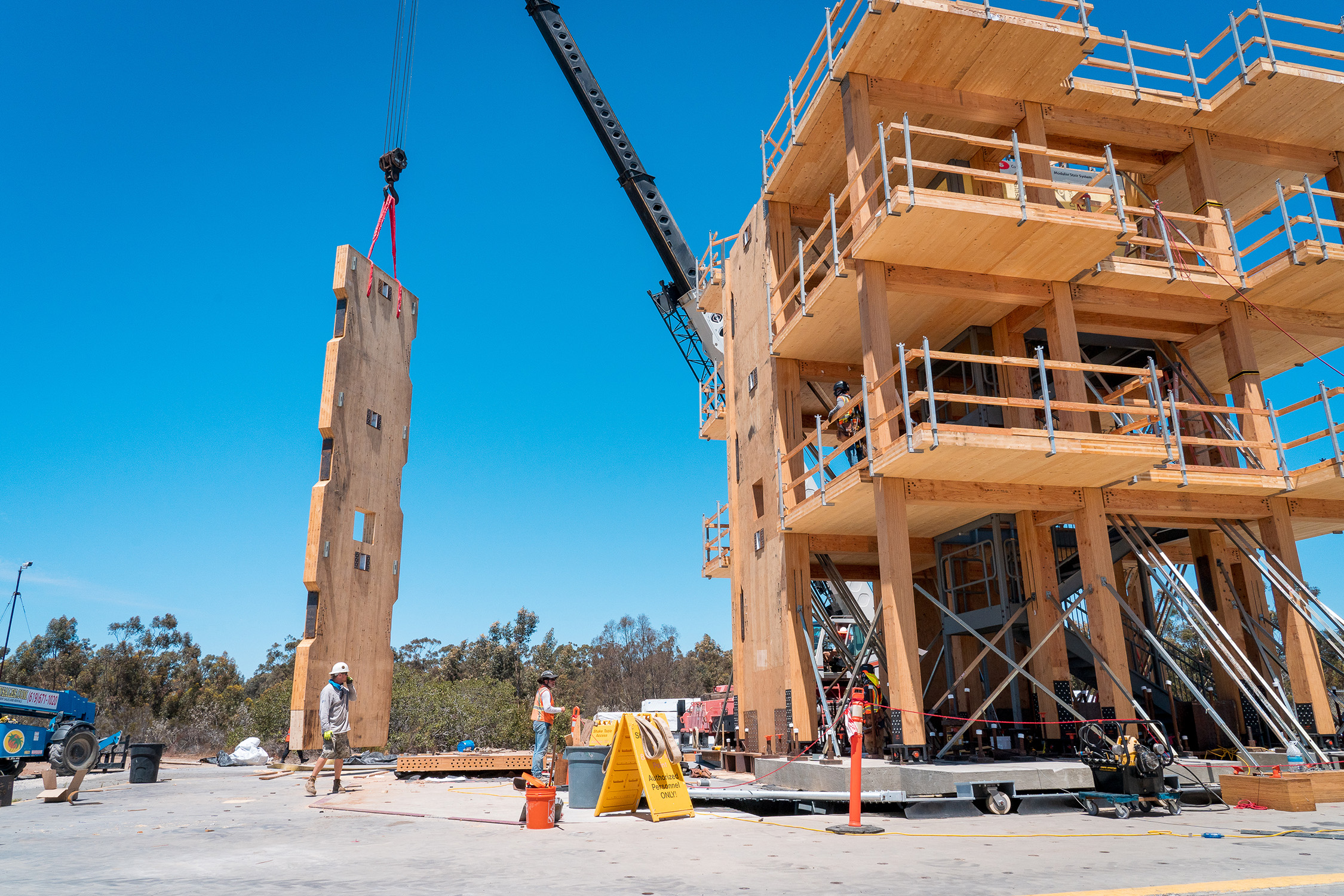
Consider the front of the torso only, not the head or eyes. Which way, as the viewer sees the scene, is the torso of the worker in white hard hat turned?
to the viewer's right

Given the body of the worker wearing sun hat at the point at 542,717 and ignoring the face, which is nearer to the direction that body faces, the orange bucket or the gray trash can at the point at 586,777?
the gray trash can

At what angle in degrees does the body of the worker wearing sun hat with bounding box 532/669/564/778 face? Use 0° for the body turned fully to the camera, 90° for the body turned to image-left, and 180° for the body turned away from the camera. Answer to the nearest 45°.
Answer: approximately 270°

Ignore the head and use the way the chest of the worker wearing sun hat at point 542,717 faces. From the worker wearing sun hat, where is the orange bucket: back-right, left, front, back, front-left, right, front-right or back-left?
right
